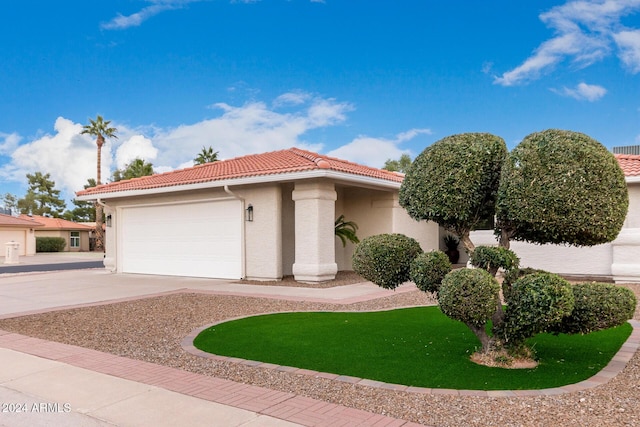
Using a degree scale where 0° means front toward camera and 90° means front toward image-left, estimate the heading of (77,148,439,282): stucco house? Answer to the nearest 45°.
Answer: approximately 45°

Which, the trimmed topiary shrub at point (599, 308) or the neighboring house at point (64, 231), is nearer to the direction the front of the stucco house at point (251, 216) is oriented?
the trimmed topiary shrub

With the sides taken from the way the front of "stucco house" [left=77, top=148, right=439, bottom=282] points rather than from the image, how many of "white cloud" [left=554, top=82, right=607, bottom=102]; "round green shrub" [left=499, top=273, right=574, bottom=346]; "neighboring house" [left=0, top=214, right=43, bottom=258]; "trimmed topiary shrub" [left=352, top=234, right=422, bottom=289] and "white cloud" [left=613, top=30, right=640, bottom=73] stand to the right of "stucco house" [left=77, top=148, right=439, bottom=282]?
1

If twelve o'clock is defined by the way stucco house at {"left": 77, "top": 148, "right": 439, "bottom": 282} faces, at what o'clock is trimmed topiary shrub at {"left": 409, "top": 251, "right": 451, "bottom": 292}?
The trimmed topiary shrub is roughly at 10 o'clock from the stucco house.

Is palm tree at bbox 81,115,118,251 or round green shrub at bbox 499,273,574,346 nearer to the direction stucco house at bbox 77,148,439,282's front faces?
the round green shrub

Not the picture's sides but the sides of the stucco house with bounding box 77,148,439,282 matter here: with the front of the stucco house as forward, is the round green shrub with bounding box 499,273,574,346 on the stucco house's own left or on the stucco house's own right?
on the stucco house's own left

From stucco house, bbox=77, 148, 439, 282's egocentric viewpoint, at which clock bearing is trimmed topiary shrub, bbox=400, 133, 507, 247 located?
The trimmed topiary shrub is roughly at 10 o'clock from the stucco house.

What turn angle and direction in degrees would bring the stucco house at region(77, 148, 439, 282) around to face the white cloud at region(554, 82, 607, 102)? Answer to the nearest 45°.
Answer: approximately 135° to its left

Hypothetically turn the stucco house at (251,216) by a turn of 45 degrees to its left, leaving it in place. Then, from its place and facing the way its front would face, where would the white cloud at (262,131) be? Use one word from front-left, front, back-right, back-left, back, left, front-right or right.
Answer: back

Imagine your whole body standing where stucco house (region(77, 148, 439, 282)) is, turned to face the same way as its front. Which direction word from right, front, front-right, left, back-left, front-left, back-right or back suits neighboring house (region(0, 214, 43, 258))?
right
